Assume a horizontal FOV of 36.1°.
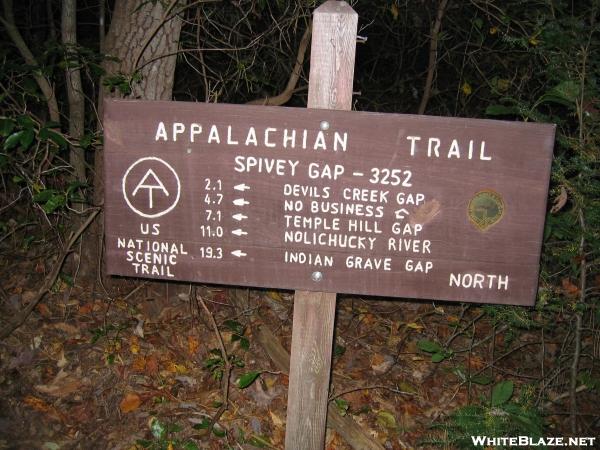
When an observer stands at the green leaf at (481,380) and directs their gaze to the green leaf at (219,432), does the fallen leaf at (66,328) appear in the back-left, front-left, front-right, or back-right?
front-right

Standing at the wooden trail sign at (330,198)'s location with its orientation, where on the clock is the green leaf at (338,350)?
The green leaf is roughly at 6 o'clock from the wooden trail sign.

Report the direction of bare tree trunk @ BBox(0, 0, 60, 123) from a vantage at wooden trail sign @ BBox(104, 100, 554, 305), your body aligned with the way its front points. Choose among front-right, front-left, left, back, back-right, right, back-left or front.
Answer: back-right

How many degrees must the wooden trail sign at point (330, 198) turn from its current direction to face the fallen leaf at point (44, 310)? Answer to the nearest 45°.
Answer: approximately 135° to its right

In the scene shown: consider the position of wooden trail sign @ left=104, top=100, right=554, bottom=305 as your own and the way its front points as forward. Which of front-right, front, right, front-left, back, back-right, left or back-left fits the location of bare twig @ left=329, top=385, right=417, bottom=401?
back

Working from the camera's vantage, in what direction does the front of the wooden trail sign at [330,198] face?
facing the viewer

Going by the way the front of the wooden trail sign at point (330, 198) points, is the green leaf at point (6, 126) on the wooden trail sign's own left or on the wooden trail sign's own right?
on the wooden trail sign's own right
